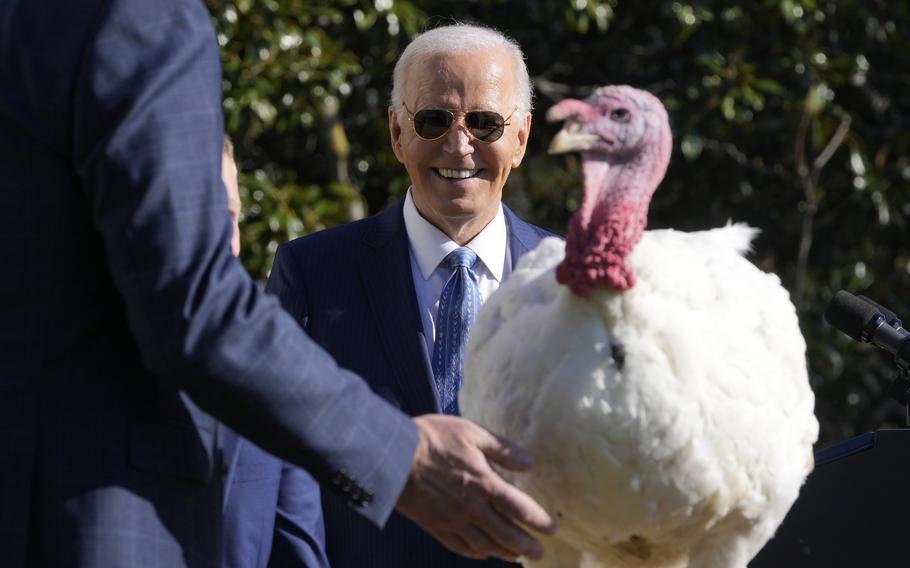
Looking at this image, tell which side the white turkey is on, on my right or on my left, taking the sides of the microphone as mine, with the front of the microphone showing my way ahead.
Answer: on my left

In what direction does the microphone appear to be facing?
to the viewer's left

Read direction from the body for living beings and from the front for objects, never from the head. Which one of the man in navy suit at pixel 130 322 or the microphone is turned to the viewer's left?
the microphone

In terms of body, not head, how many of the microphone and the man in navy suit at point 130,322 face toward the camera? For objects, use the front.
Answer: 0

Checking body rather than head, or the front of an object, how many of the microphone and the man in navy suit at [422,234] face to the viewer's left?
1

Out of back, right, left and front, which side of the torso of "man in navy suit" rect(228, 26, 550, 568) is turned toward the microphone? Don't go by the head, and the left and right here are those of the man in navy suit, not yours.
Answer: left

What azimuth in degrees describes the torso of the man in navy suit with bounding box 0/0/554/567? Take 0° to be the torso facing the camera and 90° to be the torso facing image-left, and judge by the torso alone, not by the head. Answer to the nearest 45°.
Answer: approximately 225°

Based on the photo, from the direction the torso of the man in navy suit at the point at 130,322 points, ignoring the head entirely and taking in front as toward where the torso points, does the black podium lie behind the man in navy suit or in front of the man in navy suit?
in front

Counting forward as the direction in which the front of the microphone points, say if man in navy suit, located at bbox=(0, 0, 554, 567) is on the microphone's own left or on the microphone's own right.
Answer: on the microphone's own left

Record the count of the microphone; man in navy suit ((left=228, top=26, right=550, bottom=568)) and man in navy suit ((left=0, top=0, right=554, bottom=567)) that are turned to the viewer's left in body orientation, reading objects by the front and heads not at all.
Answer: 1

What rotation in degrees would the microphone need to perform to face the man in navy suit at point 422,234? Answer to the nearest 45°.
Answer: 0° — it already faces them

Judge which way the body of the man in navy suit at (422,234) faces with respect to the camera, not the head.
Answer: toward the camera

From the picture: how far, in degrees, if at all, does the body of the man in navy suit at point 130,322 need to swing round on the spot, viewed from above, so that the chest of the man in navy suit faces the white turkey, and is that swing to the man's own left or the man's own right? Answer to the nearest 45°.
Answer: approximately 45° to the man's own right
